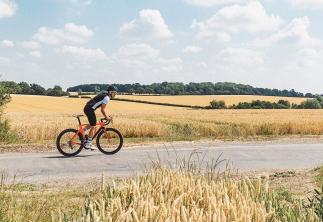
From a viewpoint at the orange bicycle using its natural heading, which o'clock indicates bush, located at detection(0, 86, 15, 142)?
The bush is roughly at 8 o'clock from the orange bicycle.

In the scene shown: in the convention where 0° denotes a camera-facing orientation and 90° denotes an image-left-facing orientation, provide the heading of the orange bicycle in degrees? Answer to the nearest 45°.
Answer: approximately 270°
